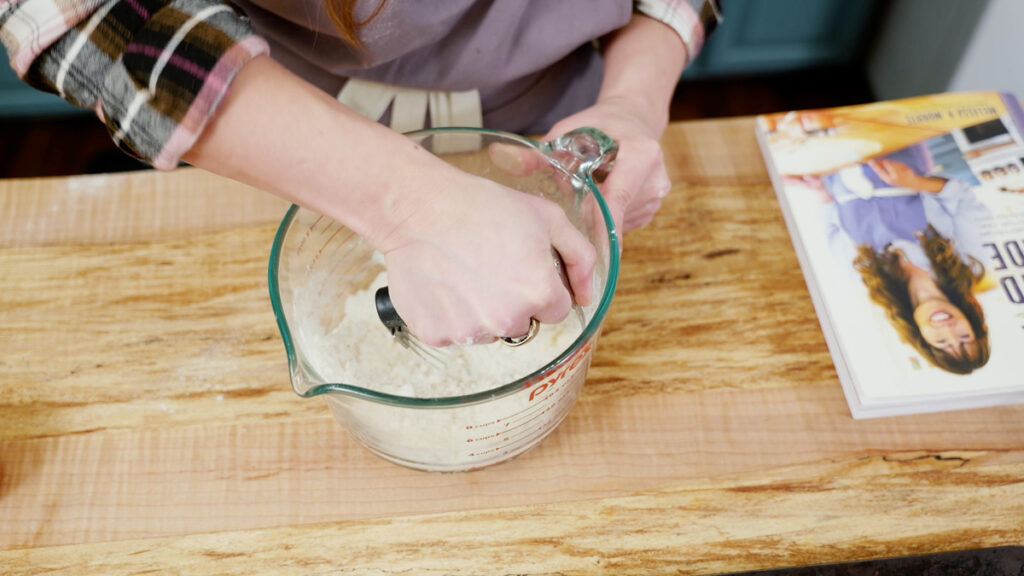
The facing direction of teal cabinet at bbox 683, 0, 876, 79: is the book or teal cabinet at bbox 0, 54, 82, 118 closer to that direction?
the book

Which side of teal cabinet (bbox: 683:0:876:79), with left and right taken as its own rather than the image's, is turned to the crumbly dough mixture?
front

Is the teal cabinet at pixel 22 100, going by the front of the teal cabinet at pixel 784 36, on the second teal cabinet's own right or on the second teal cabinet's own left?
on the second teal cabinet's own right

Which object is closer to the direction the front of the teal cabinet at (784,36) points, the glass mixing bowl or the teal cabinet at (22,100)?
the glass mixing bowl

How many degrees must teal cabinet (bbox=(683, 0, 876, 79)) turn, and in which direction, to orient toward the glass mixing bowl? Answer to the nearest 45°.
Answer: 0° — it already faces it

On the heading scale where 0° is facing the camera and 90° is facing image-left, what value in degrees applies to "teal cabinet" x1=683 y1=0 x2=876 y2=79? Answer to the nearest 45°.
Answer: approximately 0°

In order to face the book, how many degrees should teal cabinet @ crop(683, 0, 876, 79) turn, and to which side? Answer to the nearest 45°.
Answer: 0° — it already faces it
